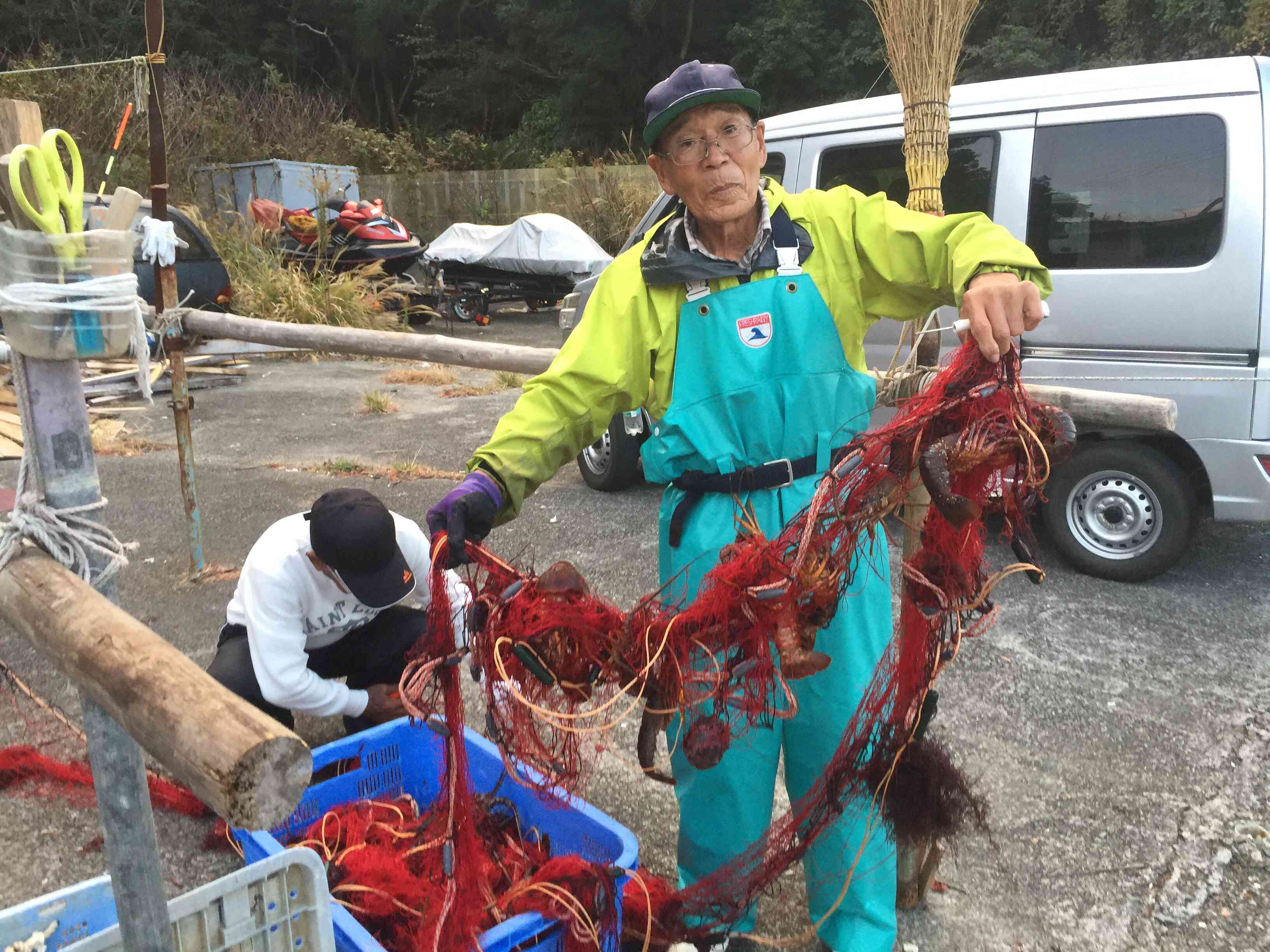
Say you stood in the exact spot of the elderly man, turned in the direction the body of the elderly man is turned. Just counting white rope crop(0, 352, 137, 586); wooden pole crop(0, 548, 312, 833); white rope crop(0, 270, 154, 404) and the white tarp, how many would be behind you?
1

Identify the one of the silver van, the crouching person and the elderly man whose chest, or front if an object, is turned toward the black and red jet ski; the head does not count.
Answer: the silver van

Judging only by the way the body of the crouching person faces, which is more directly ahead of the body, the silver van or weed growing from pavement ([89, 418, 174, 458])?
the silver van

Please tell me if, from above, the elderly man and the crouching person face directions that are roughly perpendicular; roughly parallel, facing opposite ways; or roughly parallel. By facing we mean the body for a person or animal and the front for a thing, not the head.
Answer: roughly perpendicular

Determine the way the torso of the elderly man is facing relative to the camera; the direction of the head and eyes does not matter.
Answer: toward the camera

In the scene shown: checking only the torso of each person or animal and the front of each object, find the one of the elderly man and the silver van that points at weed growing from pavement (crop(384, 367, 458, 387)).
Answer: the silver van

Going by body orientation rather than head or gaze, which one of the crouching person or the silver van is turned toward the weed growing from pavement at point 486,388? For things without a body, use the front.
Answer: the silver van

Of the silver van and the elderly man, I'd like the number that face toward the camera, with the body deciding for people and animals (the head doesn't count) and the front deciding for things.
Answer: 1

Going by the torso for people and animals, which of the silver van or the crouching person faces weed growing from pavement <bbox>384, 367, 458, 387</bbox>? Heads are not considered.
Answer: the silver van

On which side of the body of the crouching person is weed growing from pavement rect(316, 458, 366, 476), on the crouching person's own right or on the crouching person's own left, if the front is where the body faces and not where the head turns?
on the crouching person's own left

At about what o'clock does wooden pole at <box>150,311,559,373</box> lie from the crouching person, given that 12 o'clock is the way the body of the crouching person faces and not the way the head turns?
The wooden pole is roughly at 8 o'clock from the crouching person.

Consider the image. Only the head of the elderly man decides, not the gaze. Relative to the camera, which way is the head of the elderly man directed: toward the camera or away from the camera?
toward the camera

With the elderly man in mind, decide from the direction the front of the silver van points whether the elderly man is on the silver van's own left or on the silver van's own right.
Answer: on the silver van's own left

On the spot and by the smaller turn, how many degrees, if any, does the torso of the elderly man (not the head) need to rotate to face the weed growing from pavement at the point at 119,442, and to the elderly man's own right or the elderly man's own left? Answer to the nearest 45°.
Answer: approximately 135° to the elderly man's own right

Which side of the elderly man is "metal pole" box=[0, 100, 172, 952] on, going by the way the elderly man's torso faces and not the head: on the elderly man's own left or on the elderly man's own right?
on the elderly man's own right

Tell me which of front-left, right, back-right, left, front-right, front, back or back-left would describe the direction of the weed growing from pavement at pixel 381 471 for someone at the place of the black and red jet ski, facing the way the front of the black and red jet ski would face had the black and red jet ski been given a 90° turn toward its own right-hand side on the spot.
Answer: front-left

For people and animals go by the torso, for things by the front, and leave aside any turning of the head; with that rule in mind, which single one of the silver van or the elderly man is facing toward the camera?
the elderly man

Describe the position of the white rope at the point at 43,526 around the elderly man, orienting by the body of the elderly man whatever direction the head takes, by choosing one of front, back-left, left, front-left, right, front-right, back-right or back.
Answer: front-right

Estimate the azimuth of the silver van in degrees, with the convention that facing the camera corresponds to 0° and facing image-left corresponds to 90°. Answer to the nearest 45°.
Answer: approximately 135°

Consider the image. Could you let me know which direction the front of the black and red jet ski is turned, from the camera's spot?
facing the viewer and to the right of the viewer
